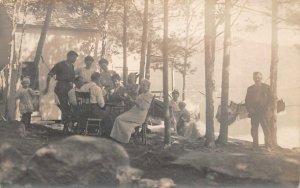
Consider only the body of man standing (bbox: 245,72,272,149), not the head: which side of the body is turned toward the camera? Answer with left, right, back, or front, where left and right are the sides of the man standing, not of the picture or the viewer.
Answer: front

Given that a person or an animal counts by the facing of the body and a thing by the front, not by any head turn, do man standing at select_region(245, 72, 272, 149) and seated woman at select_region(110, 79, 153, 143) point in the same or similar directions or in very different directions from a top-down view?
same or similar directions

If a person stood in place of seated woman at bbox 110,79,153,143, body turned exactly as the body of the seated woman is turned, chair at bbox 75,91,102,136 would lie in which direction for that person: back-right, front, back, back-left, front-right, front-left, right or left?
front-right

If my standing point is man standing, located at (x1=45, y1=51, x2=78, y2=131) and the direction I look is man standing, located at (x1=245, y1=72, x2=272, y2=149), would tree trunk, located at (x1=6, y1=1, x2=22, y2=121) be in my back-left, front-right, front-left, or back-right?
back-left

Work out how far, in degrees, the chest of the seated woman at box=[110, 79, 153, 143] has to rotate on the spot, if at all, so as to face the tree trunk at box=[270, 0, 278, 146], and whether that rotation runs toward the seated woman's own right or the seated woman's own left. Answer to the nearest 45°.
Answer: approximately 135° to the seated woman's own left

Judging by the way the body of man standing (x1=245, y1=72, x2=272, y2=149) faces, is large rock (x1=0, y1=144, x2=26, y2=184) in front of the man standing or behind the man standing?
in front

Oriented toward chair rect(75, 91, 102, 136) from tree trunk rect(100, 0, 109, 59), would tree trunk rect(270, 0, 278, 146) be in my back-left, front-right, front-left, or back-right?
front-left

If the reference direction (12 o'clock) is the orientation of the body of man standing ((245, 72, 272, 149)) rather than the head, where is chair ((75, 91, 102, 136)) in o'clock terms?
The chair is roughly at 2 o'clock from the man standing.
